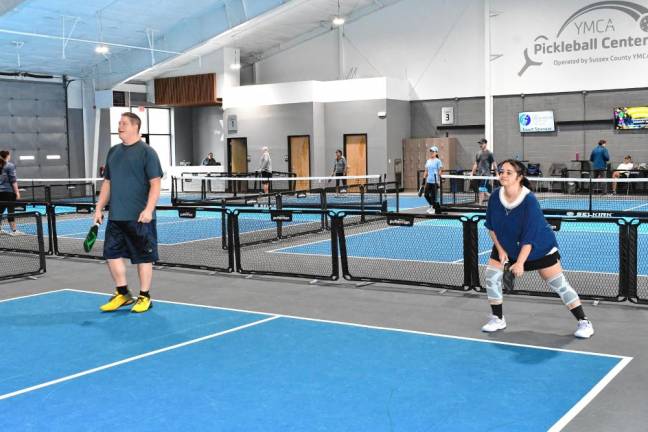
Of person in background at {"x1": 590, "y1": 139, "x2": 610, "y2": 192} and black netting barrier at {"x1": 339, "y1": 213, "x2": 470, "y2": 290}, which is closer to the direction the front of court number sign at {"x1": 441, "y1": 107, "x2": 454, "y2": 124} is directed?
the black netting barrier

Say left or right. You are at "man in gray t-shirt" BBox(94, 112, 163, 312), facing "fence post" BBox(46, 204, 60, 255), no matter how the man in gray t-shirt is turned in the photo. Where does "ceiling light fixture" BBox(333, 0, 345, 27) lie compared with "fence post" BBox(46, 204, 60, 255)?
right

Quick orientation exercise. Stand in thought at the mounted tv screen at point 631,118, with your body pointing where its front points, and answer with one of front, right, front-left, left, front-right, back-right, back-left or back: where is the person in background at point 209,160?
right

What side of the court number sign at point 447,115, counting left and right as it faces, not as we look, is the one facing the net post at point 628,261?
front

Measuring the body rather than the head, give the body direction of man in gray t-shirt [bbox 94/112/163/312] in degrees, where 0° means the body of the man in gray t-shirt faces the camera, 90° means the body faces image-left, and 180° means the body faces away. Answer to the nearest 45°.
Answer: approximately 45°

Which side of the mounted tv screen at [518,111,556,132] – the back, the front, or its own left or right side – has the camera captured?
front

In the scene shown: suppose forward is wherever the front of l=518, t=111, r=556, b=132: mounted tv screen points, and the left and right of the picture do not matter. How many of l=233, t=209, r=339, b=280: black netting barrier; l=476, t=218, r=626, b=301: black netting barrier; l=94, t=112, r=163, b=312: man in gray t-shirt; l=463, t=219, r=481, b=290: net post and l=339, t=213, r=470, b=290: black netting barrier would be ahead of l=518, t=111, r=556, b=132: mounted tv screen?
5

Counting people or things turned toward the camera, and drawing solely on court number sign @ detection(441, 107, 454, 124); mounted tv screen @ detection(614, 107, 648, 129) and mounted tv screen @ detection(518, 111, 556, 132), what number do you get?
3

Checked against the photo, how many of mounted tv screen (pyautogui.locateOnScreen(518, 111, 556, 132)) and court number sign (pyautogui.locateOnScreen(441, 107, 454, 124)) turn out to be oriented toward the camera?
2

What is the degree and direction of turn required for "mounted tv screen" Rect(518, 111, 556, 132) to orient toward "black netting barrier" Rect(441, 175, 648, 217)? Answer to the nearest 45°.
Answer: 0° — it already faces it

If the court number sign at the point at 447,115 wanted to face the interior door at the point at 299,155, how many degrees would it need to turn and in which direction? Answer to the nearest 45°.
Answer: approximately 90° to its right

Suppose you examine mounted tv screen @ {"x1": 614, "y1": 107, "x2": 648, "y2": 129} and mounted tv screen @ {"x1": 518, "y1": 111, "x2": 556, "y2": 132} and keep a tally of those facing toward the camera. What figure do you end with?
2

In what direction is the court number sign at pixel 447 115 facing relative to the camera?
toward the camera

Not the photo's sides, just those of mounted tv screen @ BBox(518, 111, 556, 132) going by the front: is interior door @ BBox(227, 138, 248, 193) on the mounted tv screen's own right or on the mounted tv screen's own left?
on the mounted tv screen's own right
